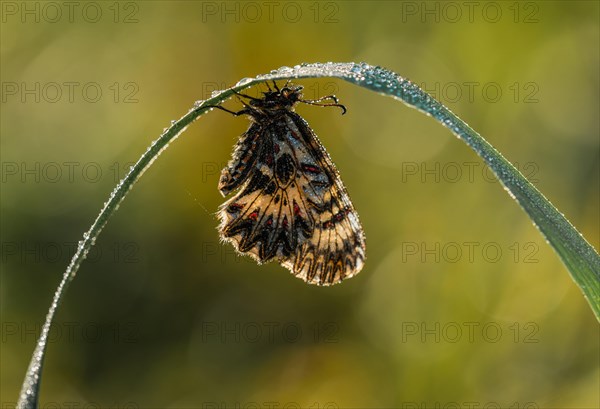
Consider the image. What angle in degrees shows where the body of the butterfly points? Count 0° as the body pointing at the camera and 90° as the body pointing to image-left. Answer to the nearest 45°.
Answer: approximately 270°
